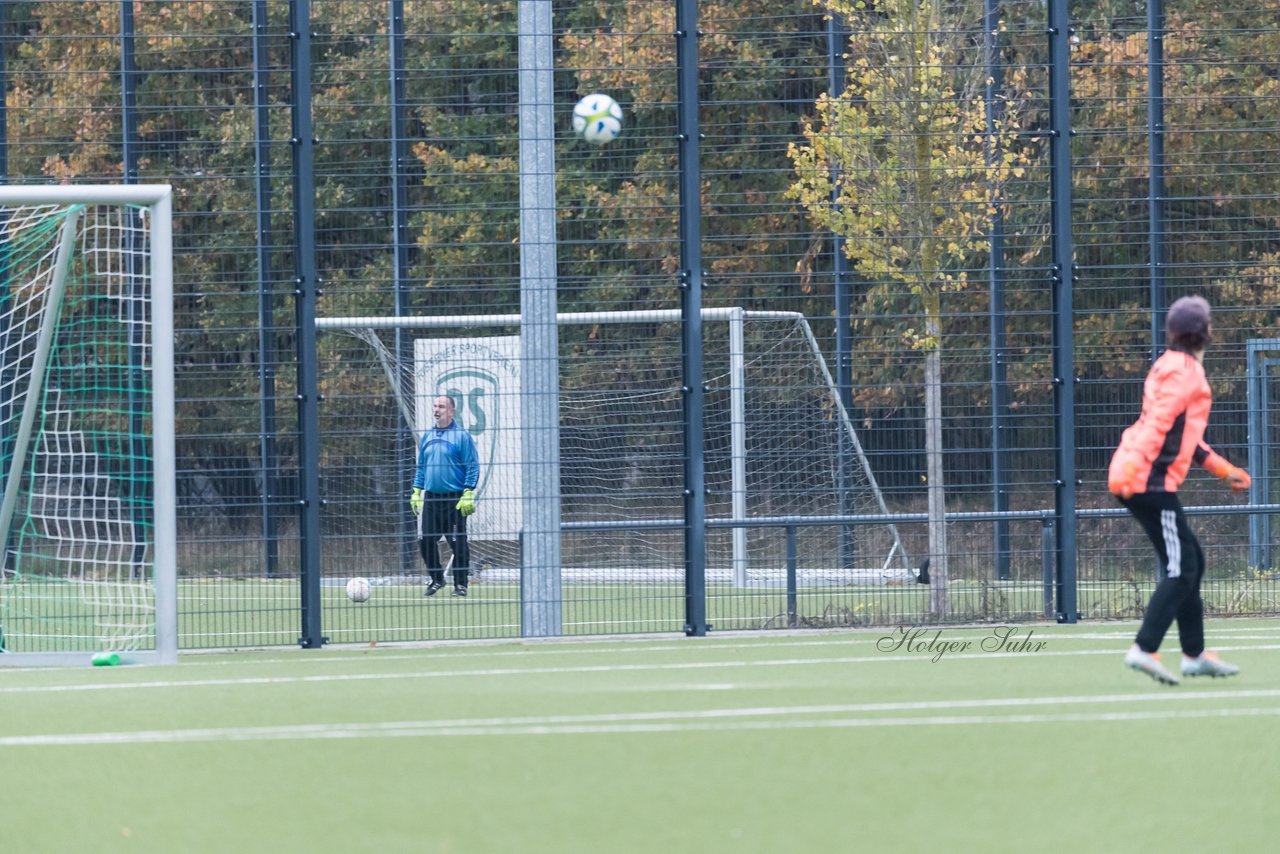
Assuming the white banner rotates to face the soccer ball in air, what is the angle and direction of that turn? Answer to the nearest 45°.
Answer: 0° — it already faces it

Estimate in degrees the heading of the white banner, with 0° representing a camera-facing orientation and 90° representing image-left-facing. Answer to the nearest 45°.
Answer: approximately 0°

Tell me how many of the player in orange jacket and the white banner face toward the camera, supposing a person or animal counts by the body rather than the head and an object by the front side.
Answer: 1

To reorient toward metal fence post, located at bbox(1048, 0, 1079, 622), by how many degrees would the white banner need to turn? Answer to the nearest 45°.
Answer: approximately 45° to its left
